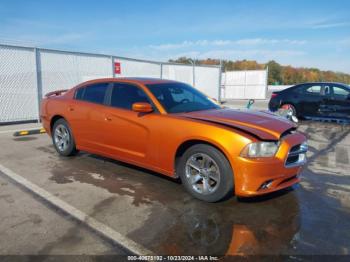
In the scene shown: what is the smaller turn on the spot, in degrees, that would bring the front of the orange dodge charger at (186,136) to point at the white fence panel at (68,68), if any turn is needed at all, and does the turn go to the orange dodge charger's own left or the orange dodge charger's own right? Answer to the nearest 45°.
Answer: approximately 180°

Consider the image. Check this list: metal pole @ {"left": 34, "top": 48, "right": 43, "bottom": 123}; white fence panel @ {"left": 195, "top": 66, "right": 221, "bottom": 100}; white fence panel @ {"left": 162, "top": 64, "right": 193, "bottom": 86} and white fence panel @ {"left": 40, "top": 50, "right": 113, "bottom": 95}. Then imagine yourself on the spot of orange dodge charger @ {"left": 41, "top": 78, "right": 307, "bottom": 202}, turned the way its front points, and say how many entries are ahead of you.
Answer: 0

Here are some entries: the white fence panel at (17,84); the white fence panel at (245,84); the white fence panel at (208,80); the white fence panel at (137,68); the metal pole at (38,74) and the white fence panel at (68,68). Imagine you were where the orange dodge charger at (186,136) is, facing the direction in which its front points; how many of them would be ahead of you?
0

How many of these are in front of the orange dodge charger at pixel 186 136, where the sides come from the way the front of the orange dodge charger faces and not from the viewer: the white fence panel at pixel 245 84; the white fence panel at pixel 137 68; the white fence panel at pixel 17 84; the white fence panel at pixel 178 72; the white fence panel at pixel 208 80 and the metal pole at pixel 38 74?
0

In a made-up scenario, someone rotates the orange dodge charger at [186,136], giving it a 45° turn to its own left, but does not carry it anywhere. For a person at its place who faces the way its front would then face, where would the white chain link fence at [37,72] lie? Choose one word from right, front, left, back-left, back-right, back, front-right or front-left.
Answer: back-left

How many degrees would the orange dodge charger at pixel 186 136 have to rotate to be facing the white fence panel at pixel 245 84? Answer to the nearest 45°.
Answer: approximately 135° to its left

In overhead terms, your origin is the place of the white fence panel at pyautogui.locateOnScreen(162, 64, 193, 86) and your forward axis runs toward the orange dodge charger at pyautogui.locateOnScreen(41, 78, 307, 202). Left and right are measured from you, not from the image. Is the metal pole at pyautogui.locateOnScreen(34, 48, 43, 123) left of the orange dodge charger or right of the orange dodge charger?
right

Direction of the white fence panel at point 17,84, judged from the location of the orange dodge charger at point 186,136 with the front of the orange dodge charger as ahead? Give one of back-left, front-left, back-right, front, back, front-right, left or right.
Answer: back

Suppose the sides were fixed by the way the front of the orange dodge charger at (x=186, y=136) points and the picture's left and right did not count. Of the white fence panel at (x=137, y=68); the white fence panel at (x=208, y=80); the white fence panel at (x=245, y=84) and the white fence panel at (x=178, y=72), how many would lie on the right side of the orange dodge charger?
0

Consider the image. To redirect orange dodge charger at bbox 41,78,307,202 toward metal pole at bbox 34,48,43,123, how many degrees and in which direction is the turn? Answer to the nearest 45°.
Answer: approximately 180°

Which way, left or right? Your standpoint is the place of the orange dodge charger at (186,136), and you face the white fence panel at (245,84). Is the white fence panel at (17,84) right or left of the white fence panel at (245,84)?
left

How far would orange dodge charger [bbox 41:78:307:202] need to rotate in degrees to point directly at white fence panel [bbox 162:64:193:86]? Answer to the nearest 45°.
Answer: approximately 135° to its left

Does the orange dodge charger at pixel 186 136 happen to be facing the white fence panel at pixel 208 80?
no

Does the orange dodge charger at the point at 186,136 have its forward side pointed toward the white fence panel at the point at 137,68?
no

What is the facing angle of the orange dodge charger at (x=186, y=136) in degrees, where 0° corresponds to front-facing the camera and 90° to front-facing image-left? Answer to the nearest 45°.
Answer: approximately 315°

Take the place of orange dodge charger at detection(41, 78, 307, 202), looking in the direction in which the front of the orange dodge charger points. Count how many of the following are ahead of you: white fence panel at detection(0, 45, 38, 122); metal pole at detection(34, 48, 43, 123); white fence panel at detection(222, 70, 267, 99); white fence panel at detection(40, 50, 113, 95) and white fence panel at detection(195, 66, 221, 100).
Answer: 0
